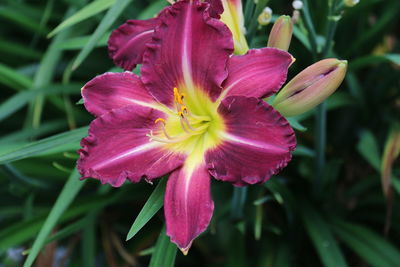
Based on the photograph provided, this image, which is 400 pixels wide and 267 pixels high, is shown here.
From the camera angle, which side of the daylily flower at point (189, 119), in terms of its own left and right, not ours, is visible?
front
